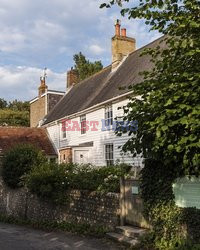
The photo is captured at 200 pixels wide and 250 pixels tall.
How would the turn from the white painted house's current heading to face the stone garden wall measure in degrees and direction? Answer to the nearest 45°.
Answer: approximately 45° to its left

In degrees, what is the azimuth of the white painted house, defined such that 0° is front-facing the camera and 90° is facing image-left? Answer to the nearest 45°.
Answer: approximately 45°

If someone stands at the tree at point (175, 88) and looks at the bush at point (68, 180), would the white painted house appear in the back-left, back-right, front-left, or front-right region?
front-right

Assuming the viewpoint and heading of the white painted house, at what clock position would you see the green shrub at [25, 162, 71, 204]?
The green shrub is roughly at 11 o'clock from the white painted house.

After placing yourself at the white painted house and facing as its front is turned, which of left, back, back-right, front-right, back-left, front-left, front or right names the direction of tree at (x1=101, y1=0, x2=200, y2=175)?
front-left

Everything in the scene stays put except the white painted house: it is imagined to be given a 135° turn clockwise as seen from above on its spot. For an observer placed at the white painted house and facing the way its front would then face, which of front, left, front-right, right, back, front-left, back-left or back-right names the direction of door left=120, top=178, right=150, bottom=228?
back

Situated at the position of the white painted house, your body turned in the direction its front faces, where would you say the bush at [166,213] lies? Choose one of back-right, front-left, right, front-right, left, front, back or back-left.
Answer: front-left

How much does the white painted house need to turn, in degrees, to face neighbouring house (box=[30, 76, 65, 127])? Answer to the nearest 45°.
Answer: approximately 90° to its right

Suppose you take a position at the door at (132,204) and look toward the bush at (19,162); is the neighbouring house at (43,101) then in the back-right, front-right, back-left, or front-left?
front-right

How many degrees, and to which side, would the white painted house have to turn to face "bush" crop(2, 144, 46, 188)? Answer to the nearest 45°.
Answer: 0° — it already faces it

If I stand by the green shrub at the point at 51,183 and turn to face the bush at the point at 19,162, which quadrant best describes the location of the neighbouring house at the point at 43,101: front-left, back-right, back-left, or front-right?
front-right
